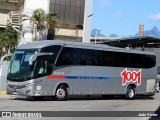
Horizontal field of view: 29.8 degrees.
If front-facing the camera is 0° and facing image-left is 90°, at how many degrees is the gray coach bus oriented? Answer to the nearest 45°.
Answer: approximately 45°

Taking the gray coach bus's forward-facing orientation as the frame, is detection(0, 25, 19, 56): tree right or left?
on its right

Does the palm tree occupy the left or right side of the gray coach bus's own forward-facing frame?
on its right
